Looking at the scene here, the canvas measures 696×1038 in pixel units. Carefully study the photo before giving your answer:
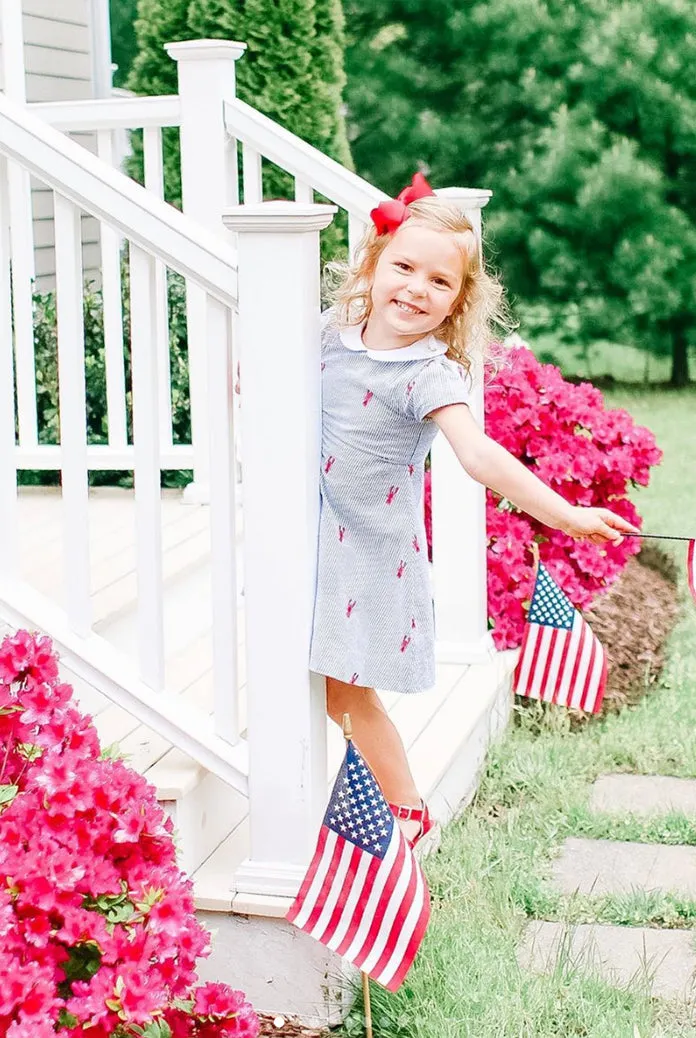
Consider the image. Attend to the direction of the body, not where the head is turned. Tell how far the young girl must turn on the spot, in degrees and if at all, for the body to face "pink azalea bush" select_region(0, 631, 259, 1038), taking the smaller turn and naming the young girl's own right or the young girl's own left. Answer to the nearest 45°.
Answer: approximately 45° to the young girl's own right

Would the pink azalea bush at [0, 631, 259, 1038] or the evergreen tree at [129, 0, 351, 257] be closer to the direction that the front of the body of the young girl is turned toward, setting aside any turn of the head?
the pink azalea bush

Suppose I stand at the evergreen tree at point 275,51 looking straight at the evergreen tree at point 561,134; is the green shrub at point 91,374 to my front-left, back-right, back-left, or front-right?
back-right

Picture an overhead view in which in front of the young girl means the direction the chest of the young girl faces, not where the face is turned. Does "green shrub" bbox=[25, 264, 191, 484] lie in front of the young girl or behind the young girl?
behind

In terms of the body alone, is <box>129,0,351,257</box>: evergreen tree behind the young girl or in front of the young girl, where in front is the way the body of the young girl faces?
behind

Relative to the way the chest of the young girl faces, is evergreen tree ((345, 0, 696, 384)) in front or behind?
behind

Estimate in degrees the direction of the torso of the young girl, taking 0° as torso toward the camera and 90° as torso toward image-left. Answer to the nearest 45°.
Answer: approximately 0°

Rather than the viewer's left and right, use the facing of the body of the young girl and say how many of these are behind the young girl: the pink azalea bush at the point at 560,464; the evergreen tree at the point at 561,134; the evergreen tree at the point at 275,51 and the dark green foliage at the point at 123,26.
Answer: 4
